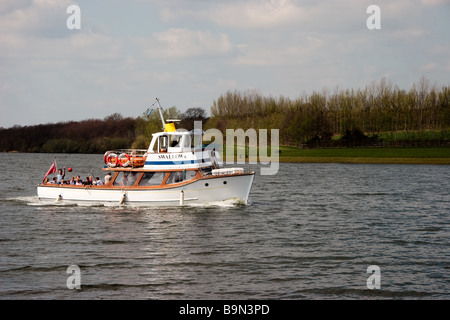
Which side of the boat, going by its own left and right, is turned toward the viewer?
right
